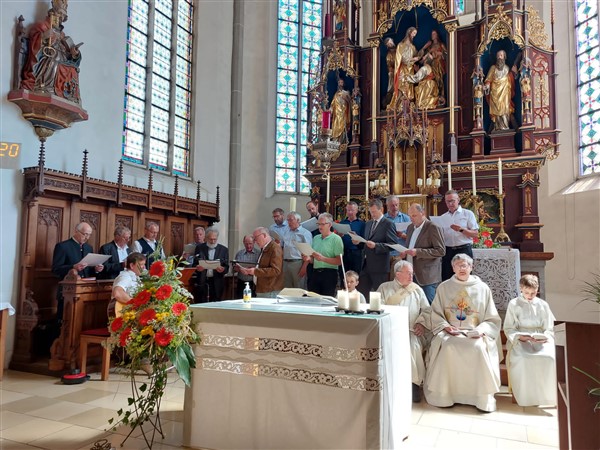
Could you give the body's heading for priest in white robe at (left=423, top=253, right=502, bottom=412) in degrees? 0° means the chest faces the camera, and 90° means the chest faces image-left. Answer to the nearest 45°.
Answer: approximately 0°

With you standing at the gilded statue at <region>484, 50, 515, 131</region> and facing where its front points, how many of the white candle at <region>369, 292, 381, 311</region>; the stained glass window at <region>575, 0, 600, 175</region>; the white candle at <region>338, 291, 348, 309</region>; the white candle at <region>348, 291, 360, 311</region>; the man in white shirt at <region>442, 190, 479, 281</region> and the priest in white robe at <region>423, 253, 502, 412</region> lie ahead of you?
5

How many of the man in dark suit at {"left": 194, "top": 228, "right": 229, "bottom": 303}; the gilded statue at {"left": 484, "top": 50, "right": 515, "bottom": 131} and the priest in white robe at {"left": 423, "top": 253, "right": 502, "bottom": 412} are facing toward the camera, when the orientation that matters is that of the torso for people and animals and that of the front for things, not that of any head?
3

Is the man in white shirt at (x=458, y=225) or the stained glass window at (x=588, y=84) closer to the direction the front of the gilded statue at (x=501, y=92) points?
the man in white shirt

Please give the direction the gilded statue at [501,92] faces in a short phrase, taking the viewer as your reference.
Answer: facing the viewer

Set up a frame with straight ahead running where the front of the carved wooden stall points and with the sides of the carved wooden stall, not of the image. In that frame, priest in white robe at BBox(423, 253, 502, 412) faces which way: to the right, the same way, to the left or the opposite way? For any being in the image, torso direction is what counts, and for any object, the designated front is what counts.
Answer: to the right

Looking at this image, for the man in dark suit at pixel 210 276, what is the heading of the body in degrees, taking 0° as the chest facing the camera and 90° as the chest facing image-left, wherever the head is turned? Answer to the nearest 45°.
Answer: approximately 0°

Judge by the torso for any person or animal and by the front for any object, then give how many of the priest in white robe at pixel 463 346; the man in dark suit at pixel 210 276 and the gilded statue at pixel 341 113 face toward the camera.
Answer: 3

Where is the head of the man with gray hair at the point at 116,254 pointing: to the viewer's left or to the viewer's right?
to the viewer's right

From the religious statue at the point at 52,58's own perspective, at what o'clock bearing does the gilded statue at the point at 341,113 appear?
The gilded statue is roughly at 10 o'clock from the religious statue.

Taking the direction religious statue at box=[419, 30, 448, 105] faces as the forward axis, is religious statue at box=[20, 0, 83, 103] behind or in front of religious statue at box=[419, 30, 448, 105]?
in front

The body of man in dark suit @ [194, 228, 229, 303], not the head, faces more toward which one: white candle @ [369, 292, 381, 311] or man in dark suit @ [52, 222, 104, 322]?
the white candle

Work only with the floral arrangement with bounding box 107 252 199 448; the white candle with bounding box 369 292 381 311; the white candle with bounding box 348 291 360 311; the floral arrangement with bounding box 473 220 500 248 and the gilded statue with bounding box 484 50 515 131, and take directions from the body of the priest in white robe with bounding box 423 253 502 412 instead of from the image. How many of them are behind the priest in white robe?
2
